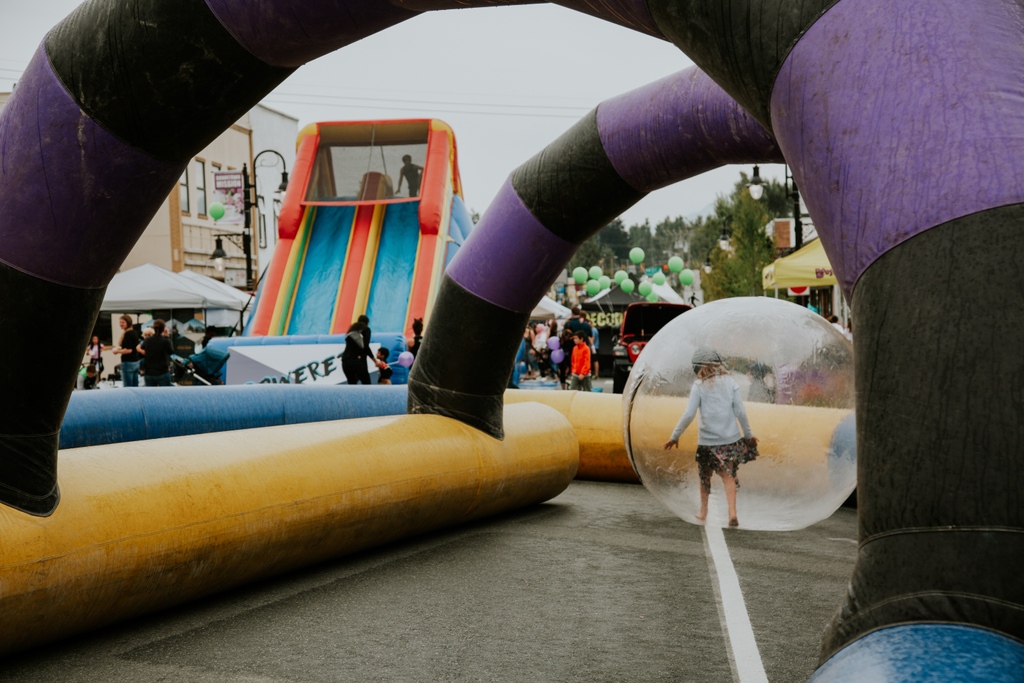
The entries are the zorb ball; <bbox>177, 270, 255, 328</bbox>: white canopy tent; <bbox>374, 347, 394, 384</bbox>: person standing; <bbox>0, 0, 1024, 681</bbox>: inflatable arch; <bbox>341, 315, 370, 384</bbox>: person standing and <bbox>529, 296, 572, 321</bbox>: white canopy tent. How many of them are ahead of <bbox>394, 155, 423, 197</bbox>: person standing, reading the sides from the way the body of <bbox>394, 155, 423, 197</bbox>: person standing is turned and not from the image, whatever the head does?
4

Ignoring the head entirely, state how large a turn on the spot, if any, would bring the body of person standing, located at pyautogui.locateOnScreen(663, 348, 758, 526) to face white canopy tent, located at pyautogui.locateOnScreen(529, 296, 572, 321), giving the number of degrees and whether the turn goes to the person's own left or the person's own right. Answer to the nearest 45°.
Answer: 0° — they already face it

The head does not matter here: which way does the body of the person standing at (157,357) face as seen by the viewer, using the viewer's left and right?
facing away from the viewer

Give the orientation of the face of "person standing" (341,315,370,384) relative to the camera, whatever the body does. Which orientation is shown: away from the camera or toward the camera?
away from the camera

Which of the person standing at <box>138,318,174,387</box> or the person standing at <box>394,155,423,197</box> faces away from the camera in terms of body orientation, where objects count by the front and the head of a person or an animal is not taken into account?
the person standing at <box>138,318,174,387</box>

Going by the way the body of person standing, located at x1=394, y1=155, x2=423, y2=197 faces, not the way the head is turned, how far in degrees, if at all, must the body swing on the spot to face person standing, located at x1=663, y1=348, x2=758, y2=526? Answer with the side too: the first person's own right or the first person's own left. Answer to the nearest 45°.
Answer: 0° — they already face them

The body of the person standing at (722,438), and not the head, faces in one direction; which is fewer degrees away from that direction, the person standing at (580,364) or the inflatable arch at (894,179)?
the person standing

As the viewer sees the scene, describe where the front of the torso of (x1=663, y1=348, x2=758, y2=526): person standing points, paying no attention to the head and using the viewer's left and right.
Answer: facing away from the viewer

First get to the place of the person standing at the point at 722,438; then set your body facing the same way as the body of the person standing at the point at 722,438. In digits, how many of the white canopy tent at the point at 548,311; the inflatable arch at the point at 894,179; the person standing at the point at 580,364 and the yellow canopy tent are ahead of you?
3

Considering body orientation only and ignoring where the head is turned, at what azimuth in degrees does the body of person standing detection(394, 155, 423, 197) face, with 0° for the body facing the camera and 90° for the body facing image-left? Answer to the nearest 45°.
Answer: approximately 0°
